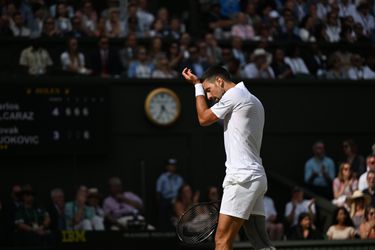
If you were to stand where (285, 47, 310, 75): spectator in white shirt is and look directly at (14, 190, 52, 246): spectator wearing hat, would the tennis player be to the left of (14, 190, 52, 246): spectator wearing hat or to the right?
left

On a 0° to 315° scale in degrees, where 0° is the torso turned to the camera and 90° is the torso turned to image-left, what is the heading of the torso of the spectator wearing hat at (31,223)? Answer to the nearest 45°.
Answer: approximately 0°

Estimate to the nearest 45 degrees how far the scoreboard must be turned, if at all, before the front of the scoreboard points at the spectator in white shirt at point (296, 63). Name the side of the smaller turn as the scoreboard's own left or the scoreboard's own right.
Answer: approximately 90° to the scoreboard's own left

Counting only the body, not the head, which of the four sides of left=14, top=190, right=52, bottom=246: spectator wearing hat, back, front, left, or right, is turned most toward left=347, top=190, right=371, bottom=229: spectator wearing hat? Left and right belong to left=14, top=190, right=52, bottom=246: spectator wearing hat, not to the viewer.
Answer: left

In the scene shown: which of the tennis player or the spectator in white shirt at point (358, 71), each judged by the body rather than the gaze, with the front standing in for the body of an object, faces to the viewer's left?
the tennis player

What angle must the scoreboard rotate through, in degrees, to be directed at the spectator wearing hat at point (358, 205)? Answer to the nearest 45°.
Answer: approximately 45° to its left

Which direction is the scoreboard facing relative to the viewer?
toward the camera

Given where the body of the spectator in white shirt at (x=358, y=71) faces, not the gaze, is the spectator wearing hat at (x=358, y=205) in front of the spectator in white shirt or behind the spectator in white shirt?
in front

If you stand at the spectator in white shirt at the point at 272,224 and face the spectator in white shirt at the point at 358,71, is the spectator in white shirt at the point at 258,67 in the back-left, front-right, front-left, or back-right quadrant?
front-left
